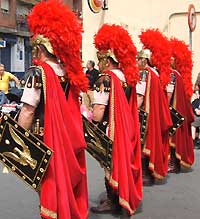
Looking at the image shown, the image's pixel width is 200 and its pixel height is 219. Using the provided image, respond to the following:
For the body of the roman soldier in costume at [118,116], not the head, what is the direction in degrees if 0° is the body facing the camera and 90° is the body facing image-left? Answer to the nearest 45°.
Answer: approximately 90°

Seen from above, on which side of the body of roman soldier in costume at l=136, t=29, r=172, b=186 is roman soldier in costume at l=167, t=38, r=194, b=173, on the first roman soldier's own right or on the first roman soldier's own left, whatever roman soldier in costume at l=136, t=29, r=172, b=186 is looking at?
on the first roman soldier's own right

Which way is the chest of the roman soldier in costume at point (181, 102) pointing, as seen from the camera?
to the viewer's left

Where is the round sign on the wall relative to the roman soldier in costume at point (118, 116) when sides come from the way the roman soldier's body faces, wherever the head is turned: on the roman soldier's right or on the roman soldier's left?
on the roman soldier's right

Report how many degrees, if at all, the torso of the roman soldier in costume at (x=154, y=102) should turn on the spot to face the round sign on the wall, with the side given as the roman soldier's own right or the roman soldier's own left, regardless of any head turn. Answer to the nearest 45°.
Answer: approximately 90° to the roman soldier's own right

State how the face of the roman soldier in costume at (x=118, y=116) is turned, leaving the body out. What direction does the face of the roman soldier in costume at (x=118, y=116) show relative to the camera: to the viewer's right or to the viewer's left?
to the viewer's left

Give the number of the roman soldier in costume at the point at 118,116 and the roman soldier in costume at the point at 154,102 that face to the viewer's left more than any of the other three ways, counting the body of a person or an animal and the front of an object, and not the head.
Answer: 2

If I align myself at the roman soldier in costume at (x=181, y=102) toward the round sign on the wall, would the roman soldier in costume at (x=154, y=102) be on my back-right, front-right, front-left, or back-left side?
back-left

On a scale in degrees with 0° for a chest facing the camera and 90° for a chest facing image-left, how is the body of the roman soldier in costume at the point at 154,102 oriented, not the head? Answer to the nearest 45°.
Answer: approximately 90°
